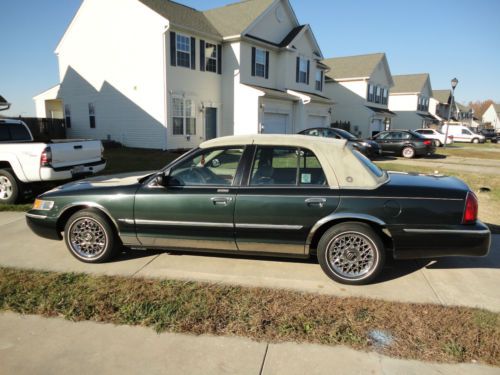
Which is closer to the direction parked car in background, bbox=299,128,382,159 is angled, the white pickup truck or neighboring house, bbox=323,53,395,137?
the white pickup truck

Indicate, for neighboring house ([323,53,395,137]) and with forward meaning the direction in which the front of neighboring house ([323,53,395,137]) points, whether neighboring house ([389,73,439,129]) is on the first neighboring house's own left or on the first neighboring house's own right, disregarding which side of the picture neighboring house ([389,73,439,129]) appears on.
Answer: on the first neighboring house's own left

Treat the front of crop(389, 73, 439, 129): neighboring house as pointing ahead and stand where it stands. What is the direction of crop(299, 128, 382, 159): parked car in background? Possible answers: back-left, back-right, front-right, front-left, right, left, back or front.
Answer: front-right

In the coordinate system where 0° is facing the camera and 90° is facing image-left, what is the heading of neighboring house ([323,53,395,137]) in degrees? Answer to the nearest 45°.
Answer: approximately 315°

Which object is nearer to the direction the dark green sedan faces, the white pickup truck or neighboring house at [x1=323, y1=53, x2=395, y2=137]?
the white pickup truck

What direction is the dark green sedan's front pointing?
to the viewer's left

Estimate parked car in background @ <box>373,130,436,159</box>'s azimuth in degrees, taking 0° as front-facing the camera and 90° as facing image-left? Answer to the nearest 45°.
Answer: approximately 135°

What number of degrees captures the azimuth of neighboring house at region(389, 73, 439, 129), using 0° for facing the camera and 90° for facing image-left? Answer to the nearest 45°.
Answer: approximately 315°

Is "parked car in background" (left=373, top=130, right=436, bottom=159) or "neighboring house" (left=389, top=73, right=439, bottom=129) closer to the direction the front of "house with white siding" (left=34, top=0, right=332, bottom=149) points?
the parked car in background

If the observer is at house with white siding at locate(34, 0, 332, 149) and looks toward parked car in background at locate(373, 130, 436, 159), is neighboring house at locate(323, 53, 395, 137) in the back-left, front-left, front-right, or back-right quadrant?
front-left

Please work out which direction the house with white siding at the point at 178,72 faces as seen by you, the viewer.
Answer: facing the viewer and to the right of the viewer

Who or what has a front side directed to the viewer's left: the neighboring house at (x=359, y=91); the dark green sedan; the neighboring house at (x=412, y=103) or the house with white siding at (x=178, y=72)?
the dark green sedan

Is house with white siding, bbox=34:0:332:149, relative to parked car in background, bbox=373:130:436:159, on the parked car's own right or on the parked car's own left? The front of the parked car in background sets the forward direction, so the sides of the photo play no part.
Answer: on the parked car's own left

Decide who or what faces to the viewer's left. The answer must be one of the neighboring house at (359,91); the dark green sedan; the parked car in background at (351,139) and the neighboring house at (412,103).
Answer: the dark green sedan

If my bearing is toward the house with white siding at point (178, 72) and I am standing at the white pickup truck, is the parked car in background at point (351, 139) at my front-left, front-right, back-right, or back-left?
front-right

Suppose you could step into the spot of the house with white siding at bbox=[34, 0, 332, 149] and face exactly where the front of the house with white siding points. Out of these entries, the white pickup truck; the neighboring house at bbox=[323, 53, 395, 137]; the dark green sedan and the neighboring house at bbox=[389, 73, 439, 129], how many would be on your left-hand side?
2

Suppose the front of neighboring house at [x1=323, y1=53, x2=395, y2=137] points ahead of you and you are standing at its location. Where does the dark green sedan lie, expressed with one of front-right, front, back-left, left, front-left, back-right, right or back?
front-right
